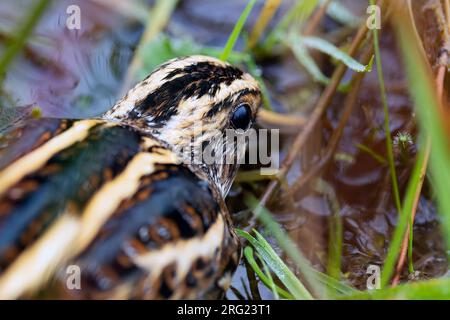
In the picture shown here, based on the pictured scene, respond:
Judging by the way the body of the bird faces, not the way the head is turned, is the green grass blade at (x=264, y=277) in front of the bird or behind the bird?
in front

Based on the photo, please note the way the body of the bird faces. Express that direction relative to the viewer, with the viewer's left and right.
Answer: facing away from the viewer and to the right of the viewer

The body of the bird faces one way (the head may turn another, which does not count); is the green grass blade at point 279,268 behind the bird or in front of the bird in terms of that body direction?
in front

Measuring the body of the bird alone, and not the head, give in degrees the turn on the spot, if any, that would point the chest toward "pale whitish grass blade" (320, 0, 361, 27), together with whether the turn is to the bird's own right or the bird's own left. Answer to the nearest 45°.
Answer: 0° — it already faces it

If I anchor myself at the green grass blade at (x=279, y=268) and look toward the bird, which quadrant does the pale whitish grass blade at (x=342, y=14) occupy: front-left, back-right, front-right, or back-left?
back-right
